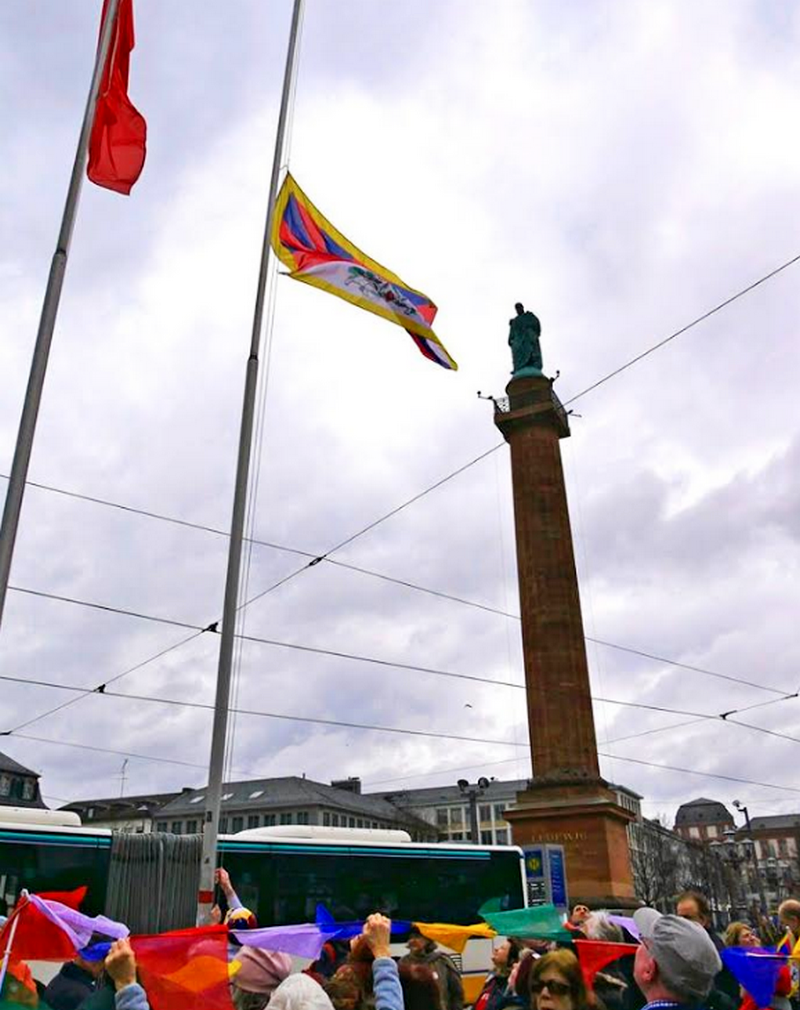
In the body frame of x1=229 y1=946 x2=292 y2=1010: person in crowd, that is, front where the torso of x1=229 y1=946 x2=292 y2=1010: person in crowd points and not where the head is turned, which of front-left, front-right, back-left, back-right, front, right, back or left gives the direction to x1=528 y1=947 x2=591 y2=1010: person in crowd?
back-right

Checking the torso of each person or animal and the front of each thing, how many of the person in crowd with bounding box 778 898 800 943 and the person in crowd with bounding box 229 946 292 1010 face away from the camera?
1

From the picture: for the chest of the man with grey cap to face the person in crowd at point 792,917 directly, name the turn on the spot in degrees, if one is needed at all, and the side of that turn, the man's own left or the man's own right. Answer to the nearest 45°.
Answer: approximately 45° to the man's own right

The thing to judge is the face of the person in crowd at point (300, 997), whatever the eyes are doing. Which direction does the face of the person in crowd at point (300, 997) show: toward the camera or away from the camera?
away from the camera

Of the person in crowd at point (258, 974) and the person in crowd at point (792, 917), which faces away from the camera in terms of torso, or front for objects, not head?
the person in crowd at point (258, 974)

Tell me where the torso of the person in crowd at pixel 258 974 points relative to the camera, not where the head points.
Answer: away from the camera

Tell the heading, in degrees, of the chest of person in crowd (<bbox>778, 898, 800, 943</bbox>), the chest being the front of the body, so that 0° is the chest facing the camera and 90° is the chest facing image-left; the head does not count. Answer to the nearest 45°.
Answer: approximately 90°

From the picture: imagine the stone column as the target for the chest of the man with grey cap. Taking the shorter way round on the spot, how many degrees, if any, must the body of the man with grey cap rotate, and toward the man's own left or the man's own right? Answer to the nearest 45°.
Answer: approximately 45° to the man's own right
